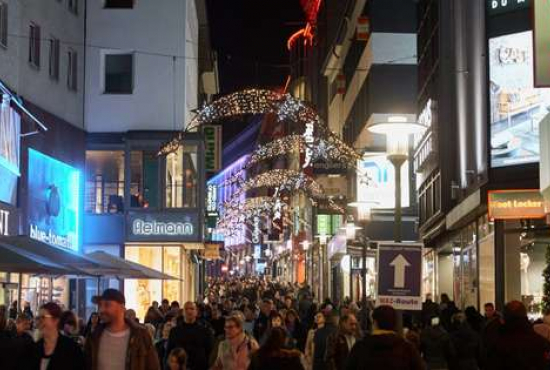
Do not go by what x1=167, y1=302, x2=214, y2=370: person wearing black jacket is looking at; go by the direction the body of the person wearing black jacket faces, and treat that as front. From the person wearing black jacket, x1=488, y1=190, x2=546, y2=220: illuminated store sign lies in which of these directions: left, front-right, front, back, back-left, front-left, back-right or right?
back-left

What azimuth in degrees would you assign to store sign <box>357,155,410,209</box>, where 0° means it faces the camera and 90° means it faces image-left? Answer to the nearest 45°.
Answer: approximately 0°

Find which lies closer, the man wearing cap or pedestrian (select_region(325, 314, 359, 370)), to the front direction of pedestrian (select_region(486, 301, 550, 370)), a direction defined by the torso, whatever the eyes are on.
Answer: the pedestrian

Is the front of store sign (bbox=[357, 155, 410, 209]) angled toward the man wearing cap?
yes

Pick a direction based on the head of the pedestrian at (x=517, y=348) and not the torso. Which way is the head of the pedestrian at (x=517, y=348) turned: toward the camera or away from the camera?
away from the camera

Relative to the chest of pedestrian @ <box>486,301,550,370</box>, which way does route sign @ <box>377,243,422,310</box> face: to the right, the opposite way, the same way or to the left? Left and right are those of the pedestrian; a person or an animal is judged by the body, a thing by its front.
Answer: the opposite way

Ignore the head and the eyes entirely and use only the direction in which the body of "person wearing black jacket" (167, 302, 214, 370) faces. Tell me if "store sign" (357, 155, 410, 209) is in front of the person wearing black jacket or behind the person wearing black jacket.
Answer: behind

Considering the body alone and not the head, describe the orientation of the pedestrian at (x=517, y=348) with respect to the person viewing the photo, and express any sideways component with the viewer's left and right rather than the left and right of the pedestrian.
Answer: facing away from the viewer

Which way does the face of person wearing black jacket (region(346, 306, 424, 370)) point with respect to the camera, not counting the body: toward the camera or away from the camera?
away from the camera

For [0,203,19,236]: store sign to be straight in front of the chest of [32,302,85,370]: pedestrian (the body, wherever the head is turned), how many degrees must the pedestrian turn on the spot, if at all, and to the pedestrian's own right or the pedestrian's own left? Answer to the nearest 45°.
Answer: approximately 135° to the pedestrian's own right

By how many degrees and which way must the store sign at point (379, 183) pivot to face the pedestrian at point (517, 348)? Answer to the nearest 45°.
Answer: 0° — it already faces them

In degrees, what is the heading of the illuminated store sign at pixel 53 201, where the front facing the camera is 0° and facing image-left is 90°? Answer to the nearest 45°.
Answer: approximately 315°

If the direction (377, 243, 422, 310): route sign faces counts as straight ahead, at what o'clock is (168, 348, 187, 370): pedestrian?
The pedestrian is roughly at 2 o'clock from the route sign.
